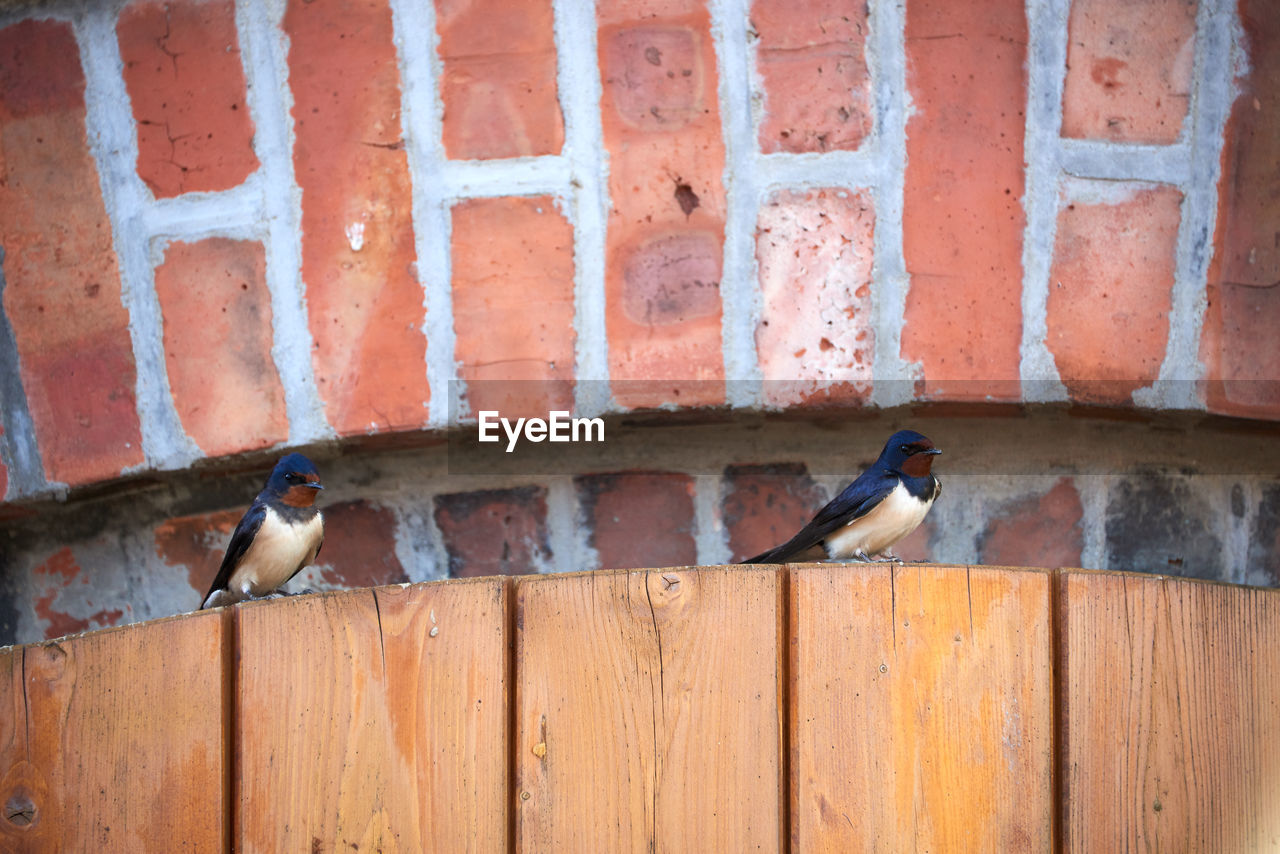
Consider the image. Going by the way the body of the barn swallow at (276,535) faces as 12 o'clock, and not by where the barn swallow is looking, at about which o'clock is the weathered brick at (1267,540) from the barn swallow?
The weathered brick is roughly at 11 o'clock from the barn swallow.

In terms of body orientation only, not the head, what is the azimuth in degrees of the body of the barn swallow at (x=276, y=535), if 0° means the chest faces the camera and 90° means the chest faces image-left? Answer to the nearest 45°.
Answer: approximately 315°
